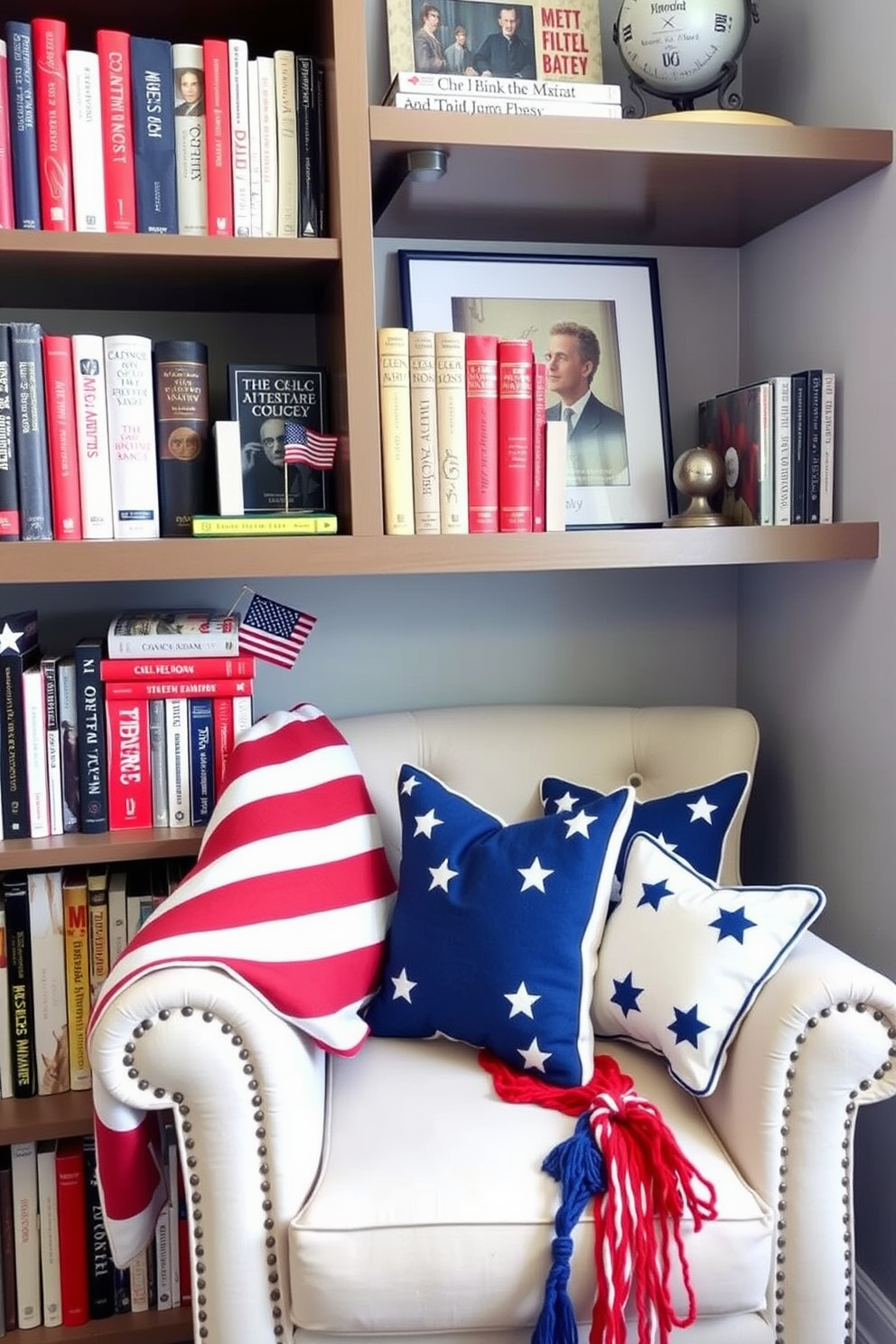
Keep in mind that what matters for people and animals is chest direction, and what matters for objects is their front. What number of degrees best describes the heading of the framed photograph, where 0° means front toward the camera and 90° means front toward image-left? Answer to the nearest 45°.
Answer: approximately 0°

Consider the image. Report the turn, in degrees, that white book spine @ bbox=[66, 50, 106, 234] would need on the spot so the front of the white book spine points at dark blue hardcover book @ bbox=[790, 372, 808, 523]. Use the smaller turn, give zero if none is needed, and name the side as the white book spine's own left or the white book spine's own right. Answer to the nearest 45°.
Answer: approximately 90° to the white book spine's own left

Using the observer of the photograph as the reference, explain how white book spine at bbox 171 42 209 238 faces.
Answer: facing the viewer

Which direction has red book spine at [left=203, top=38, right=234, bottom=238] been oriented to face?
toward the camera

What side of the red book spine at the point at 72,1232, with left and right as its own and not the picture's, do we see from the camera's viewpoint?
front

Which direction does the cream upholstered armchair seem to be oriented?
toward the camera
